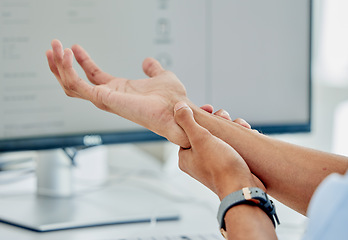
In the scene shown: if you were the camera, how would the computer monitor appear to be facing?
facing the viewer and to the right of the viewer
